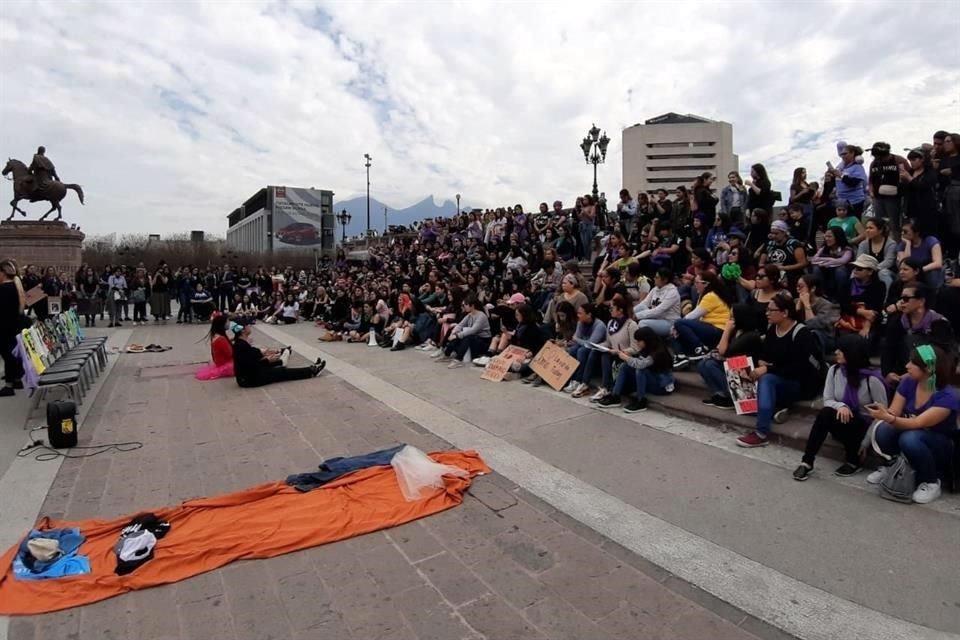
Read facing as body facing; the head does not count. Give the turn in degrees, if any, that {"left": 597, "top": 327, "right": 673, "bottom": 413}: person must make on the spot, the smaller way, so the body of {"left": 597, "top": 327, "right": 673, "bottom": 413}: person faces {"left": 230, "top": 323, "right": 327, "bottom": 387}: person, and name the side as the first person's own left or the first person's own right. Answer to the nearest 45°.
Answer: approximately 45° to the first person's own right

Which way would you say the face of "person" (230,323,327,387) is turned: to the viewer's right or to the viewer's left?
to the viewer's right

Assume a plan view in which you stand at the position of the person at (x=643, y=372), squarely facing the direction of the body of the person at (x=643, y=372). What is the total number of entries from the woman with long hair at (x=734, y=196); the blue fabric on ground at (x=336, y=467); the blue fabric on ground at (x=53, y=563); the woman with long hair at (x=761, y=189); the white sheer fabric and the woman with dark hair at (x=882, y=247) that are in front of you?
3

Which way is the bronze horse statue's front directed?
to the viewer's left

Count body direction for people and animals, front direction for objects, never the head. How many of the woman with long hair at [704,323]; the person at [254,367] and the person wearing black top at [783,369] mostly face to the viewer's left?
2

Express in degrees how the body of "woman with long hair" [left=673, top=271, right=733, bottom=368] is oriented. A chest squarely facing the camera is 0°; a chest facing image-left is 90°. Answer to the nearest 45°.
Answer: approximately 90°

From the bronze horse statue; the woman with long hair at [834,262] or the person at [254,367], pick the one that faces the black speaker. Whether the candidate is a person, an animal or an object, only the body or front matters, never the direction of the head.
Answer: the woman with long hair

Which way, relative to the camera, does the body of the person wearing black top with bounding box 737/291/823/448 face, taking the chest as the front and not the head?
to the viewer's left

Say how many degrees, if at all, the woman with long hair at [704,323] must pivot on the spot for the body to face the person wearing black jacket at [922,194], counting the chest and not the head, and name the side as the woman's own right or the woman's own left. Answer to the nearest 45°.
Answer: approximately 180°

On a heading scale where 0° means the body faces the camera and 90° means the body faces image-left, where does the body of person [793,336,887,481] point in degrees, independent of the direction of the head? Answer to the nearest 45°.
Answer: approximately 45°

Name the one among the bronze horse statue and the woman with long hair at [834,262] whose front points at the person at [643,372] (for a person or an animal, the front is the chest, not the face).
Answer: the woman with long hair
